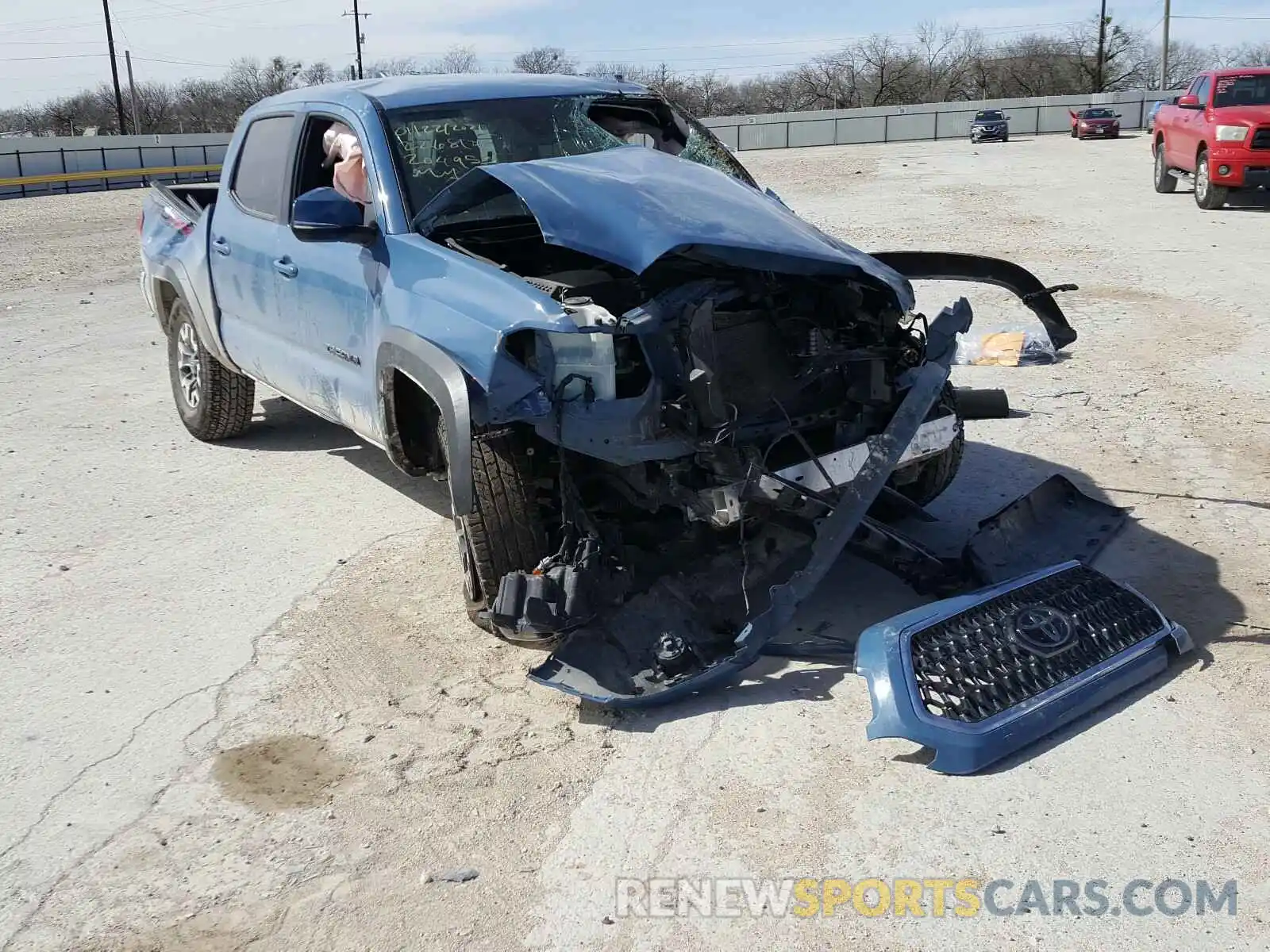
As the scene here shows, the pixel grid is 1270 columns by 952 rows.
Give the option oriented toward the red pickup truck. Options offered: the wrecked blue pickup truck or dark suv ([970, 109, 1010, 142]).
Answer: the dark suv

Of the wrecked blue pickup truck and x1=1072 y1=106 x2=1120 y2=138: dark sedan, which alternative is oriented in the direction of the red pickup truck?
the dark sedan

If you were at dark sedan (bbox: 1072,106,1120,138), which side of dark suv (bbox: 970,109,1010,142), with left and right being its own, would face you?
left

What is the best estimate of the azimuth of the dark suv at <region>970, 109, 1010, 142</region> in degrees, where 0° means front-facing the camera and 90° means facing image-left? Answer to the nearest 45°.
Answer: approximately 0°

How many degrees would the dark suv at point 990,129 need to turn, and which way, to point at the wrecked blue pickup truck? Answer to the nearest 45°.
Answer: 0° — it already faces it

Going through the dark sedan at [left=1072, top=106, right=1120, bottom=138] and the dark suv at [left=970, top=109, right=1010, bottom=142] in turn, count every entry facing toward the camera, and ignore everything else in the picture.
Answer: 2

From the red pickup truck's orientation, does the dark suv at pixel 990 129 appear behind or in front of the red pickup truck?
behind

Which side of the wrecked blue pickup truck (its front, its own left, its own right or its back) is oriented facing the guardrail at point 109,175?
back

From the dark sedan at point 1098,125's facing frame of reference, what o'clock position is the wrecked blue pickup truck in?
The wrecked blue pickup truck is roughly at 12 o'clock from the dark sedan.

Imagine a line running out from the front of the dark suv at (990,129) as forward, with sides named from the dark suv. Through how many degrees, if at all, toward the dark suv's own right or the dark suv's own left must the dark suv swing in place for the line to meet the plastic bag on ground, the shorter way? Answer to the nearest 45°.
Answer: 0° — it already faces it
